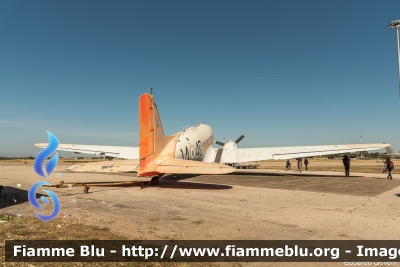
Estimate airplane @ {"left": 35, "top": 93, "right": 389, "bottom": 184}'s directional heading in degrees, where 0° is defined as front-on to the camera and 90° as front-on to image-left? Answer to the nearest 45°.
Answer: approximately 180°
